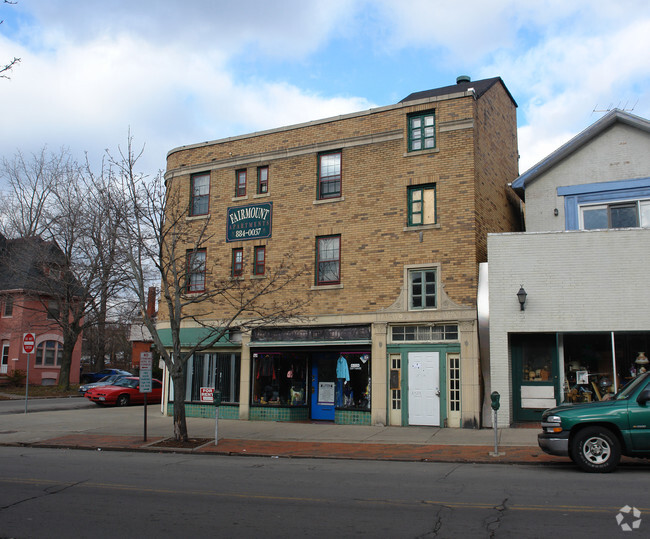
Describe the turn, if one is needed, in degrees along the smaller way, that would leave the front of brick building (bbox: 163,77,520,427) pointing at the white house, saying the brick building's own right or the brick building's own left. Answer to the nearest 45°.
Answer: approximately 90° to the brick building's own left

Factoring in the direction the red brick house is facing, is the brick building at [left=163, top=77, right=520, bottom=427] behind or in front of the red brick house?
in front

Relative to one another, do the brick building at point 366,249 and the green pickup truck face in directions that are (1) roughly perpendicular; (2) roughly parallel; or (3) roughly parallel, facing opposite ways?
roughly perpendicular

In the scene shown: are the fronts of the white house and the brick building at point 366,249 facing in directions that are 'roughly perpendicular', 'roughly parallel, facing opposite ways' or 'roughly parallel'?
roughly parallel

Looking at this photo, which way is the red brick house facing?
toward the camera

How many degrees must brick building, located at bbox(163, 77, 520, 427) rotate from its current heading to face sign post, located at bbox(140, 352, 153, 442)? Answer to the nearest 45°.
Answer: approximately 45° to its right

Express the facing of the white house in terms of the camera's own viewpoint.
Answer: facing the viewer

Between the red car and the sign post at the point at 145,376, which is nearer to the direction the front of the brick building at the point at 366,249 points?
the sign post

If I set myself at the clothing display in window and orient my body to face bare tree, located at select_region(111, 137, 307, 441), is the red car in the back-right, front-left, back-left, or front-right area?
front-right

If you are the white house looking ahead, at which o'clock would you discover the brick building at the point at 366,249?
The brick building is roughly at 3 o'clock from the white house.

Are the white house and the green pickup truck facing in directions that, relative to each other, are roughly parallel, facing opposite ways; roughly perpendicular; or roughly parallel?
roughly perpendicular

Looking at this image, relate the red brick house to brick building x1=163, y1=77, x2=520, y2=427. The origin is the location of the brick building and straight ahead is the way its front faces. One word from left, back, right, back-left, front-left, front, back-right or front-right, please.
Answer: back-right

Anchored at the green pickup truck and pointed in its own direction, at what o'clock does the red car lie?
The red car is roughly at 1 o'clock from the green pickup truck.

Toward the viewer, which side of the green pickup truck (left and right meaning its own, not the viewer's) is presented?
left
